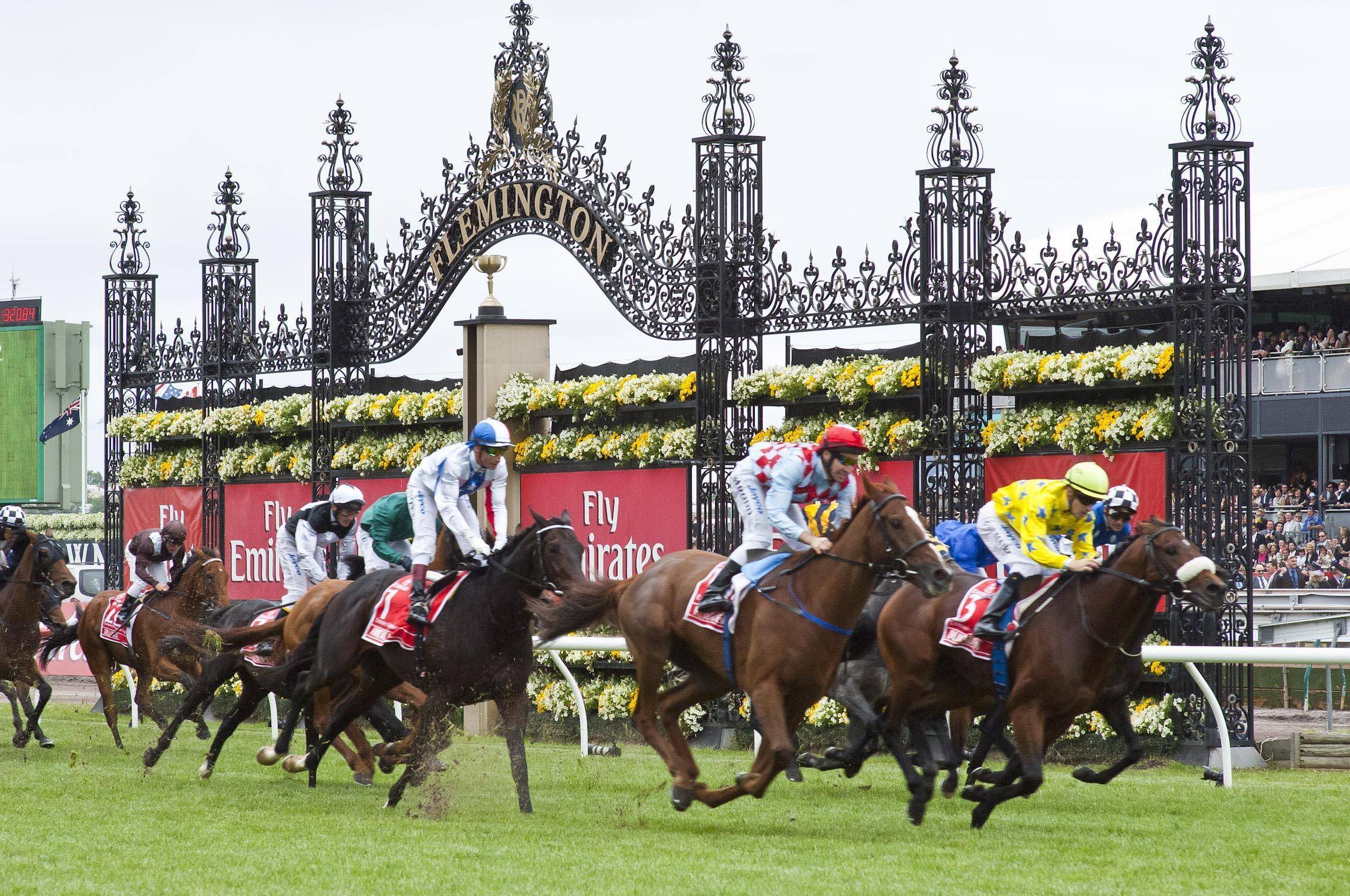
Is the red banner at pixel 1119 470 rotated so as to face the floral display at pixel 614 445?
no

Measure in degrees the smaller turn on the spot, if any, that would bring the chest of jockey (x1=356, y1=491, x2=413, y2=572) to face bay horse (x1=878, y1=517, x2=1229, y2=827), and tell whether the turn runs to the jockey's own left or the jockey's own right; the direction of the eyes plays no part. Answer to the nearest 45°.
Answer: approximately 45° to the jockey's own right

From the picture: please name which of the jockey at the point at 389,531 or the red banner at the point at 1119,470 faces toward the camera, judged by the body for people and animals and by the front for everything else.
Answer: the red banner

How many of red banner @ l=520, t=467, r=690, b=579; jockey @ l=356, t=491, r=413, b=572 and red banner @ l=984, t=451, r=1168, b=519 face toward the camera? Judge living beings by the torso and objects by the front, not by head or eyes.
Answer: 2

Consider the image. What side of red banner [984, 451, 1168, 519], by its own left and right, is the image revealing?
front

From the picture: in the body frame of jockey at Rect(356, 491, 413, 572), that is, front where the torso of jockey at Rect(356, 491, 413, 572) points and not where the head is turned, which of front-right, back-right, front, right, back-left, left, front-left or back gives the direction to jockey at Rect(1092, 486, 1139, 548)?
front-right

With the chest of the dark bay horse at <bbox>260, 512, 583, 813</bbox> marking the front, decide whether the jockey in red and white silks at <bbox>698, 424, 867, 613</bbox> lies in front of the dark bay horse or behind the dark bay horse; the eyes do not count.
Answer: in front

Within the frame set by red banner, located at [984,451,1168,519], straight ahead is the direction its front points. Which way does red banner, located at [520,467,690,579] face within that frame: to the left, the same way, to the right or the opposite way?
the same way

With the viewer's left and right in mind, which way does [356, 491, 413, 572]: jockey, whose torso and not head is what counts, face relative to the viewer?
facing to the right of the viewer

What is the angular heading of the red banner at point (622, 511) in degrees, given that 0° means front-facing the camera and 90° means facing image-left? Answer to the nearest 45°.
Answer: approximately 0°

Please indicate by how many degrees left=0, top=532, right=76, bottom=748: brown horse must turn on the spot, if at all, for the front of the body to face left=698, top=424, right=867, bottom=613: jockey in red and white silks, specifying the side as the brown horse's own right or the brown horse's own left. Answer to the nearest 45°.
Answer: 0° — it already faces them

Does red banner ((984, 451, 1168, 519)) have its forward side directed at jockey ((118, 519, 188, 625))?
no

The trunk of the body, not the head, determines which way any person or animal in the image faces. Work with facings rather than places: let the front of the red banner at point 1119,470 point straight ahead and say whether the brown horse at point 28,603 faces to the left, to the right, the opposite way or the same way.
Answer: to the left

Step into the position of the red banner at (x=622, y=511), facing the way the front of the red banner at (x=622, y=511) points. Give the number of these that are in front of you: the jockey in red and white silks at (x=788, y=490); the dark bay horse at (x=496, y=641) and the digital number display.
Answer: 2

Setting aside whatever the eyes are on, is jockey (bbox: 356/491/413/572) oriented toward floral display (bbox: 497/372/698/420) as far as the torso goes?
no

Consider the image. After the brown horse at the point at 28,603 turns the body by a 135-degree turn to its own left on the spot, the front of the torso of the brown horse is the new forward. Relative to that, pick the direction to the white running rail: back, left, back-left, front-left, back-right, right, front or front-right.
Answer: back-right

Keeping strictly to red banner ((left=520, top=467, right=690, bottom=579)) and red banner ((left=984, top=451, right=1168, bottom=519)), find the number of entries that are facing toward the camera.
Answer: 2

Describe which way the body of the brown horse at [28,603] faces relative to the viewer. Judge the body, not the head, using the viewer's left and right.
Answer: facing the viewer and to the right of the viewer
